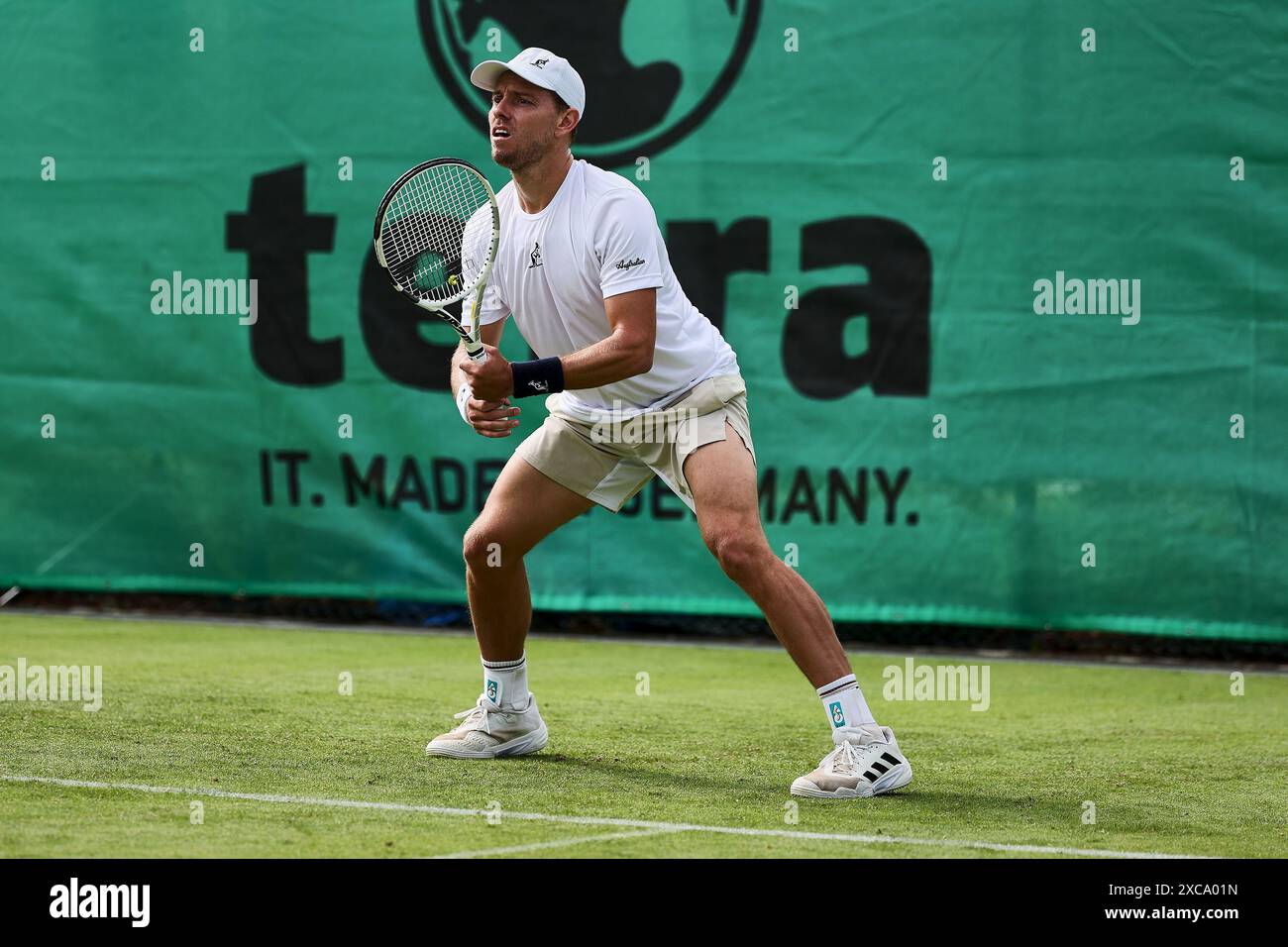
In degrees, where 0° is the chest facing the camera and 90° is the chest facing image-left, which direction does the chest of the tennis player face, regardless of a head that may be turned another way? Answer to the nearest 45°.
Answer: approximately 45°

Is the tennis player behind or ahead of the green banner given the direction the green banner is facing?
ahead

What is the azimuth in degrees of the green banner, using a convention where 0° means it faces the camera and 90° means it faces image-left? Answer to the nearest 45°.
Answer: approximately 0°

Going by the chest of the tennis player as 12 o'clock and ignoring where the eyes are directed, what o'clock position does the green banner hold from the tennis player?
The green banner is roughly at 5 o'clock from the tennis player.
